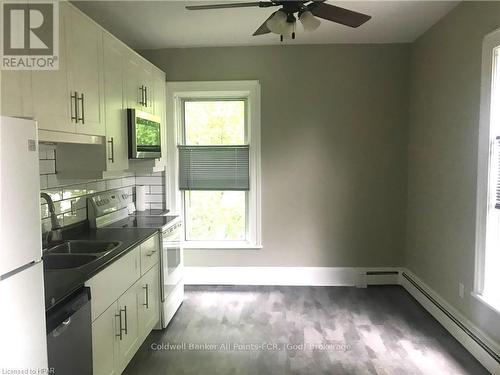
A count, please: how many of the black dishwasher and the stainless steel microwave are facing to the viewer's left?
0

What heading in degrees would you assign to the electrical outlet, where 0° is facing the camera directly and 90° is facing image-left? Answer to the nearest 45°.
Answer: approximately 45°

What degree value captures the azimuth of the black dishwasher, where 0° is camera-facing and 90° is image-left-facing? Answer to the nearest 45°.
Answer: approximately 315°

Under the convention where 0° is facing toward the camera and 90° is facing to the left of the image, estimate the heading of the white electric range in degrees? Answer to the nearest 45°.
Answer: approximately 315°

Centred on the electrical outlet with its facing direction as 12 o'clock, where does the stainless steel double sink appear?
The stainless steel double sink is roughly at 12 o'clock from the electrical outlet.

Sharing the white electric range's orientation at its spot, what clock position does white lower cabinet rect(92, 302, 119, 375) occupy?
The white lower cabinet is roughly at 2 o'clock from the white electric range.

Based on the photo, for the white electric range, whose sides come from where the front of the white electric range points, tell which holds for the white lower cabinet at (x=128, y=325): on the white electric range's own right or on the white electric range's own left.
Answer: on the white electric range's own right

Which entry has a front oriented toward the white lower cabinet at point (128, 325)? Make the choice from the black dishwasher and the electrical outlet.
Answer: the electrical outlet

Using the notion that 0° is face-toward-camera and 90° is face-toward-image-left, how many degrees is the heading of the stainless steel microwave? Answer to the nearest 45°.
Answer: approximately 315°
